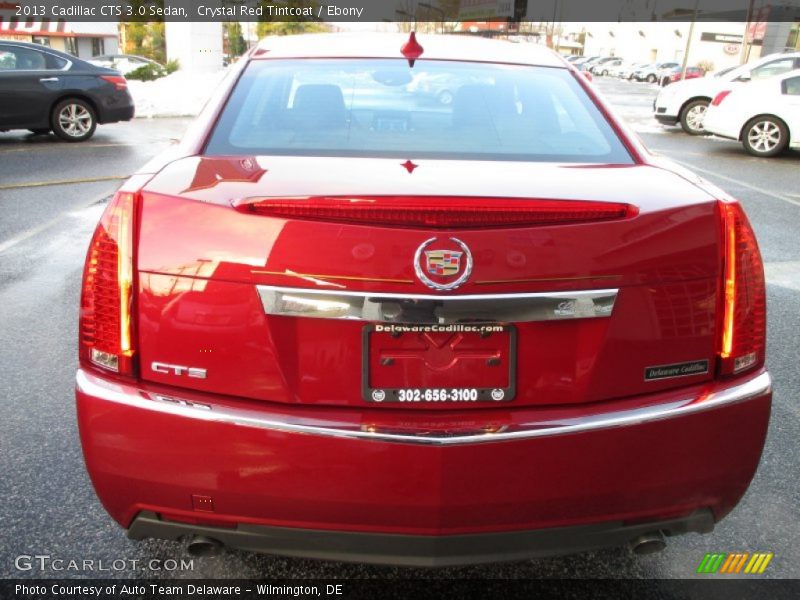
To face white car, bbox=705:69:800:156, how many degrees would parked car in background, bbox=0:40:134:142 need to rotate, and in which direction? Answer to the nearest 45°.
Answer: approximately 180°

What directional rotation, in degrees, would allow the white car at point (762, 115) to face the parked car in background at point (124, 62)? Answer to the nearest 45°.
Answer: approximately 135° to its left

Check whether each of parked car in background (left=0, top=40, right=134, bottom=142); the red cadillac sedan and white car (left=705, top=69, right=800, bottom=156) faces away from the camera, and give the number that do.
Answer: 1

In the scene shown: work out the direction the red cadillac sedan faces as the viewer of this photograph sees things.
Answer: facing away from the viewer

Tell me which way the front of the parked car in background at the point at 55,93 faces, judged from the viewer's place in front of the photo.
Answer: facing to the left of the viewer

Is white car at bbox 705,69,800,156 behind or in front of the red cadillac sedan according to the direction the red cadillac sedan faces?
in front

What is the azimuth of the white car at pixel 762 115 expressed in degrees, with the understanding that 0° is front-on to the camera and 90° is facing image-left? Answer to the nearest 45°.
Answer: approximately 270°

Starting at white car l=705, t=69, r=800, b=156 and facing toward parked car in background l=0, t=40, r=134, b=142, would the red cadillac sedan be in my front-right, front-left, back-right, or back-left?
front-left

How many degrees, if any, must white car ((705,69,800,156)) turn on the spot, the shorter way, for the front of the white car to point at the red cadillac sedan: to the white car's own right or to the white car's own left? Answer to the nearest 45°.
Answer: approximately 90° to the white car's own right

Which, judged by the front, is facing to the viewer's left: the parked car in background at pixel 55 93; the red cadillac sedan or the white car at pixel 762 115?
the parked car in background

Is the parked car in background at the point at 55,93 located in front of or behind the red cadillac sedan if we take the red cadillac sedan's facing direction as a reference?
in front

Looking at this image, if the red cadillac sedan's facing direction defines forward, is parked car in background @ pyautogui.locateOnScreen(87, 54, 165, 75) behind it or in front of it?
in front
